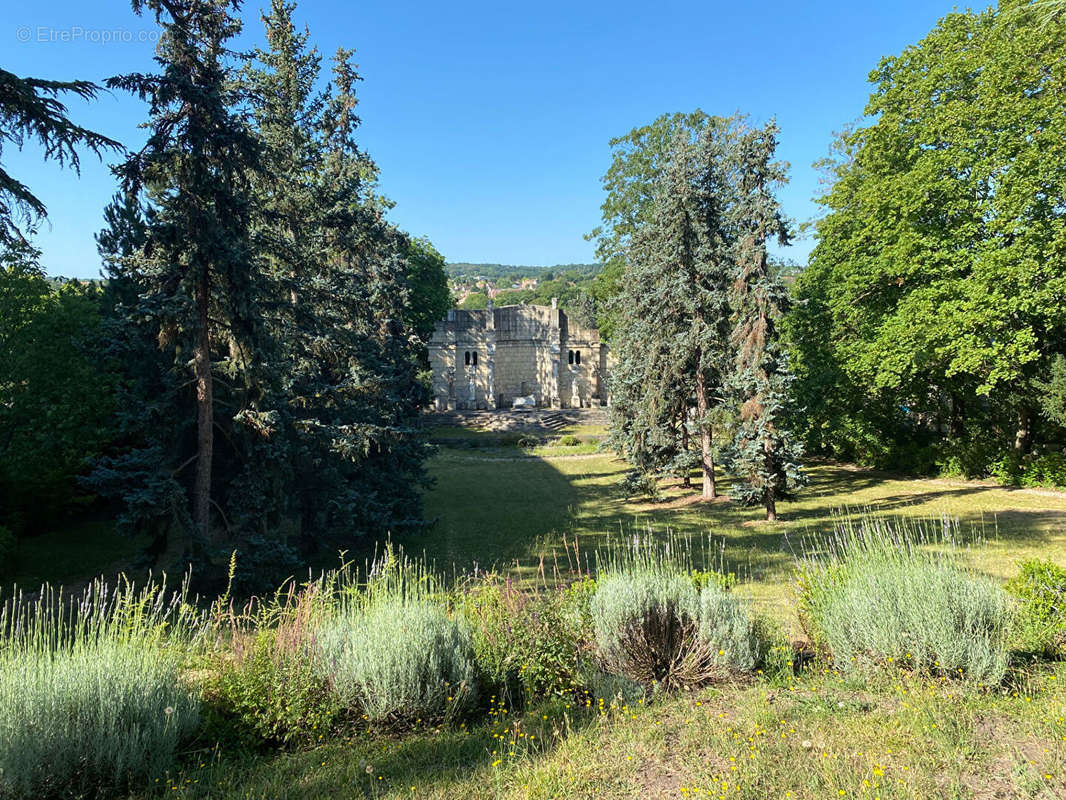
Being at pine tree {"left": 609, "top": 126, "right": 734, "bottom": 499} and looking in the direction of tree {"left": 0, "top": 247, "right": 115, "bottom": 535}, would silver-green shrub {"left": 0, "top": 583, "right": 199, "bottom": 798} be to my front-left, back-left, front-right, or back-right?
front-left

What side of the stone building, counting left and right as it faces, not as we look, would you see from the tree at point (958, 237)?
front

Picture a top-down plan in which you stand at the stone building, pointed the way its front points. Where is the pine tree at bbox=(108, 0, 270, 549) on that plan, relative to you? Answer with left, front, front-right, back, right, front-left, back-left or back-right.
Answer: front

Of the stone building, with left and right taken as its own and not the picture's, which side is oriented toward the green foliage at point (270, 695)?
front

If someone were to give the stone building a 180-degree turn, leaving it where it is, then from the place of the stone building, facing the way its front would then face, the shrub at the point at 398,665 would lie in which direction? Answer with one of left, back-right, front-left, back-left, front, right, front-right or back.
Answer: back

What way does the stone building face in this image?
toward the camera

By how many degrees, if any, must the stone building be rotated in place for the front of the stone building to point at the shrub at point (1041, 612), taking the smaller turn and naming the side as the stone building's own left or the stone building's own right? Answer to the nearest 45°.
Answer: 0° — it already faces it

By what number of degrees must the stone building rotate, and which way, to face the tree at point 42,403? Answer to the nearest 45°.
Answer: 0° — it already faces it

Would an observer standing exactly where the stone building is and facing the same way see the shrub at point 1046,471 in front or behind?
in front

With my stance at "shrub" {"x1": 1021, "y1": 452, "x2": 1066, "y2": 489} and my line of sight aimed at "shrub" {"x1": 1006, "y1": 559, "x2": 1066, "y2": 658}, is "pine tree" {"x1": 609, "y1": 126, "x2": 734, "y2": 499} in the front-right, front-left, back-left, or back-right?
front-right

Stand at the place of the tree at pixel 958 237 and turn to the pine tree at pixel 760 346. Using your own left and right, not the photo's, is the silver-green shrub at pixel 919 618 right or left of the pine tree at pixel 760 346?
left

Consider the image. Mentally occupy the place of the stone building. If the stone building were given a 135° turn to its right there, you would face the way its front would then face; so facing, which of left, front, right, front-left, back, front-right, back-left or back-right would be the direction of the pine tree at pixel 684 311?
back-left

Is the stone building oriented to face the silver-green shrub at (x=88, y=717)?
yes

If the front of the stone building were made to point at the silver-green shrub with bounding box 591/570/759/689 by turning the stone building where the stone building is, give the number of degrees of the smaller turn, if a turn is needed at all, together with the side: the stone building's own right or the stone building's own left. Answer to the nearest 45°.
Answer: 0° — it already faces it
